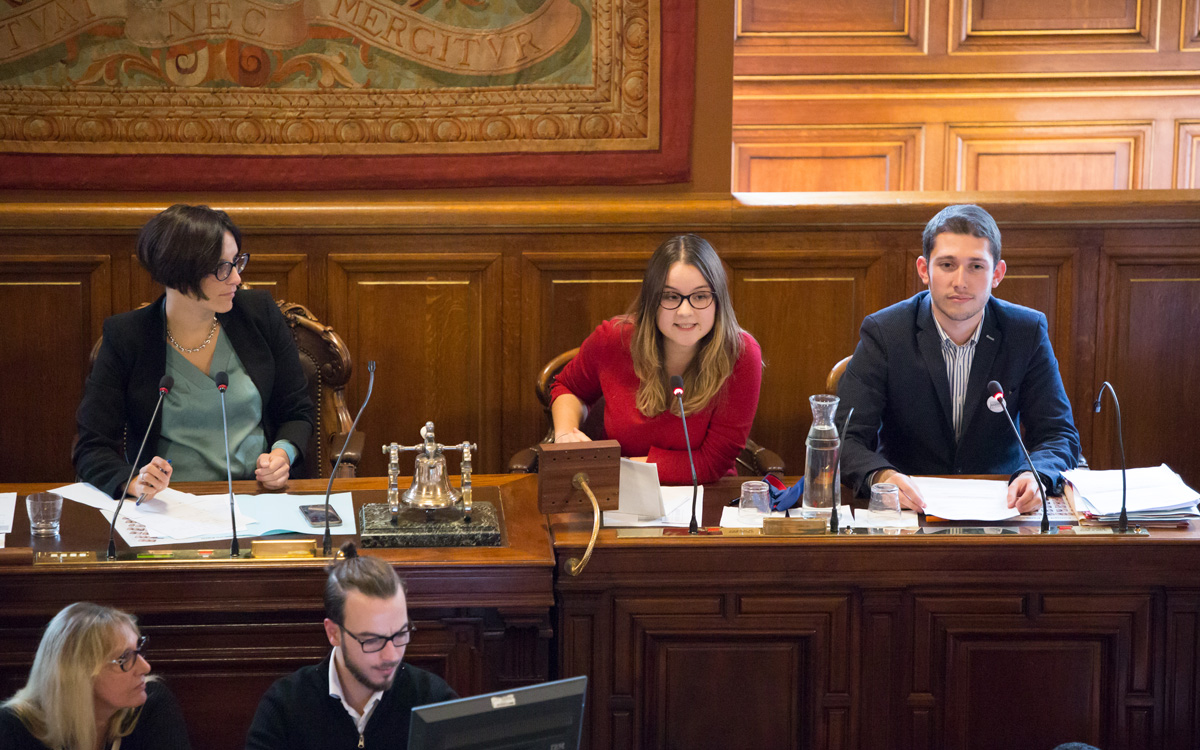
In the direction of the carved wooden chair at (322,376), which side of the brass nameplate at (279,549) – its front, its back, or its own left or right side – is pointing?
back

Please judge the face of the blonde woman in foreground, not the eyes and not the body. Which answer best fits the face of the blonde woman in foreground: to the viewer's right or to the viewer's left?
to the viewer's right

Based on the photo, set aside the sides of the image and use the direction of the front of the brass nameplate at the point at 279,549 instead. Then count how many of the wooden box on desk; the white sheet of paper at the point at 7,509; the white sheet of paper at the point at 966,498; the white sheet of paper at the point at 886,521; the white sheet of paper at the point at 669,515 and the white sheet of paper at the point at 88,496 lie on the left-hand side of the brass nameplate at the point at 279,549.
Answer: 4

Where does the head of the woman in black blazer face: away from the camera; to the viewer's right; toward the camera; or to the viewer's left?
to the viewer's right

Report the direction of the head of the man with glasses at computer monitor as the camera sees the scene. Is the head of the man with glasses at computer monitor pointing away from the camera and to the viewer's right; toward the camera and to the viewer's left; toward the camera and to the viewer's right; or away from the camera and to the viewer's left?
toward the camera and to the viewer's right

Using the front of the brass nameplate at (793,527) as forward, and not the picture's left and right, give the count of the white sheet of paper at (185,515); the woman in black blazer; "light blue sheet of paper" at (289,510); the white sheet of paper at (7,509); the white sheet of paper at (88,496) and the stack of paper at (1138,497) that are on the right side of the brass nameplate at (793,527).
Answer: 5

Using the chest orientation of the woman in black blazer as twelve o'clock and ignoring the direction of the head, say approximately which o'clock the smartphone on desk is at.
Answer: The smartphone on desk is roughly at 11 o'clock from the woman in black blazer.
